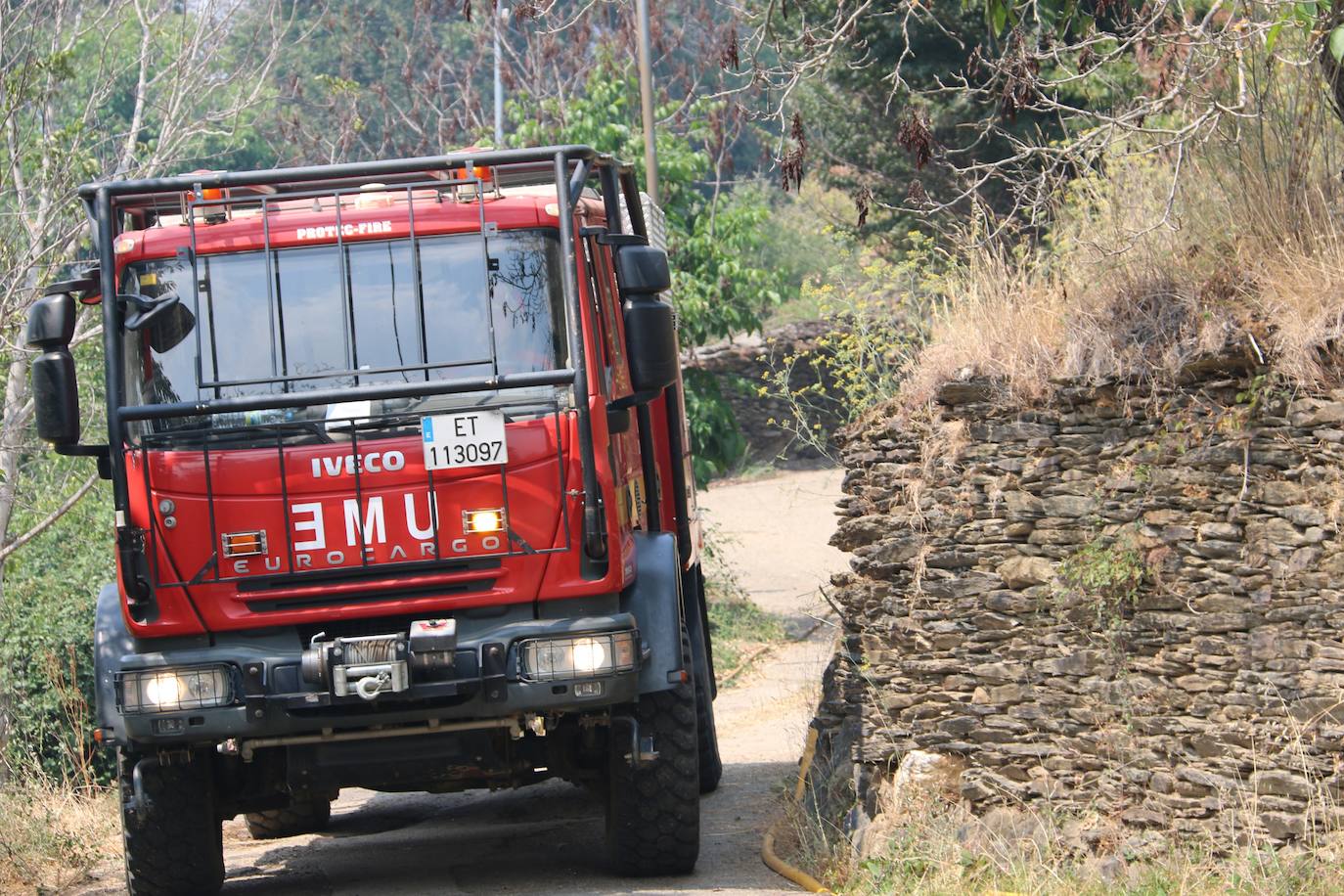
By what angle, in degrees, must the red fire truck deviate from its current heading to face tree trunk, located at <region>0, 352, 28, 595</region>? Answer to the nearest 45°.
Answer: approximately 135° to its right

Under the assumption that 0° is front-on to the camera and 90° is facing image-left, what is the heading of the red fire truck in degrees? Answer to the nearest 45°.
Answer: approximately 0°

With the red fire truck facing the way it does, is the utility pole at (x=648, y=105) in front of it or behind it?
behind

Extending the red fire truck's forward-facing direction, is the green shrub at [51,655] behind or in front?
behind

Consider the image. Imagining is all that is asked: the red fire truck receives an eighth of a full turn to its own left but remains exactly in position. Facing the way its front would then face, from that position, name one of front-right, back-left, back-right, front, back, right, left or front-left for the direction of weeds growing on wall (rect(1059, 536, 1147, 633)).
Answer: front-left

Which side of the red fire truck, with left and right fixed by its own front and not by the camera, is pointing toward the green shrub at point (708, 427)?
back
